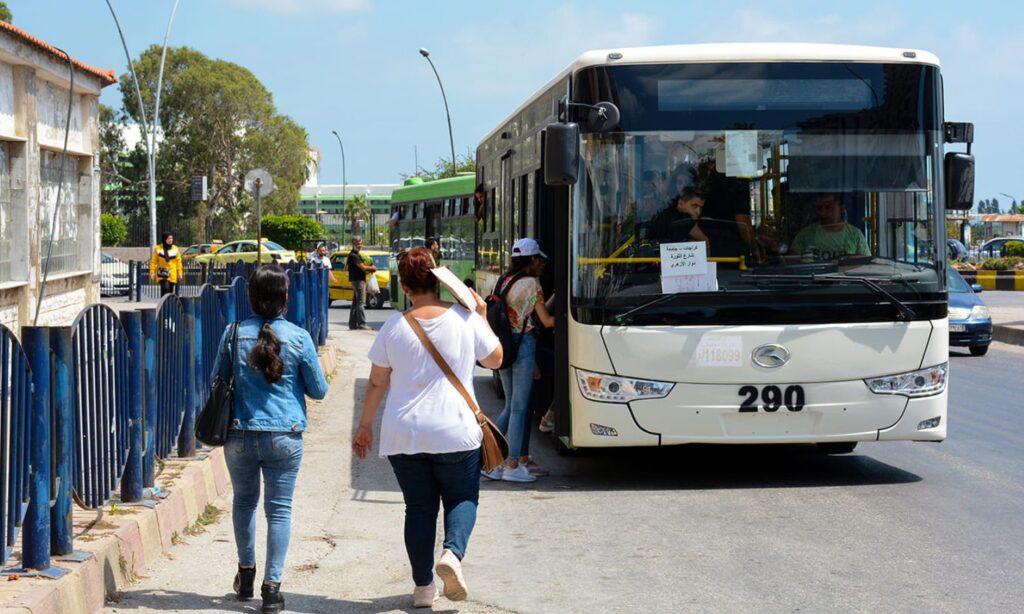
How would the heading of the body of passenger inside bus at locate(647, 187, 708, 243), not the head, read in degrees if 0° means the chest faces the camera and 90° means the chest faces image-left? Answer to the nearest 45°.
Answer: approximately 315°

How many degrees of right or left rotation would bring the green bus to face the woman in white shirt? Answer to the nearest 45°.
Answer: approximately 45° to its right

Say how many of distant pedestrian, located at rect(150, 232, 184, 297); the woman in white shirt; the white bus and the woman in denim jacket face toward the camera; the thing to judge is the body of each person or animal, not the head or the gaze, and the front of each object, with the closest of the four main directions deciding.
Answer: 2

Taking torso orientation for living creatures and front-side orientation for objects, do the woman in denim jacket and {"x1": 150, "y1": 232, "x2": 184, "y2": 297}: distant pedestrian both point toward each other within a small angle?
yes

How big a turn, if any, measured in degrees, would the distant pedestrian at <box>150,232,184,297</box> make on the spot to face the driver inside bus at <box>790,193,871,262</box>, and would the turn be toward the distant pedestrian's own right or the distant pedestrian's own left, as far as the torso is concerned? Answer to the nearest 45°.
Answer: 0° — they already face them

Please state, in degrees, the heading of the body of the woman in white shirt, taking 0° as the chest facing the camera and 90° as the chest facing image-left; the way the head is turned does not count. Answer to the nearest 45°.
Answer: approximately 180°

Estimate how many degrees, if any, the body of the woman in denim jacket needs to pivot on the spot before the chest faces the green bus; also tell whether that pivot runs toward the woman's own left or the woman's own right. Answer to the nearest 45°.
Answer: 0° — they already face it

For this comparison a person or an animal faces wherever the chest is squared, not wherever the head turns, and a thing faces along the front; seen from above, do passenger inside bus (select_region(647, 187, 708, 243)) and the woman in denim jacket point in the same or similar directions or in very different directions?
very different directions

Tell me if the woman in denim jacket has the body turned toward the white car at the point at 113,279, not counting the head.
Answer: yes

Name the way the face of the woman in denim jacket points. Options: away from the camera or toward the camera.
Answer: away from the camera

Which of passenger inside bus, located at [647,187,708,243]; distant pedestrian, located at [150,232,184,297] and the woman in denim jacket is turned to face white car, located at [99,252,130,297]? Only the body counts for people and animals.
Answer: the woman in denim jacket

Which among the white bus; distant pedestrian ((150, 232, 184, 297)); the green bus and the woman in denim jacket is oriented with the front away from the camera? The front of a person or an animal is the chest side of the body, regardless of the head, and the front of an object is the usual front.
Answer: the woman in denim jacket

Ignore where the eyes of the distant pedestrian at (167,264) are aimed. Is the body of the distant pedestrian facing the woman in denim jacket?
yes

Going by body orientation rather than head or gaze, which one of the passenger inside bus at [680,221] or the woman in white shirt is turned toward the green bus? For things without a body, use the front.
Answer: the woman in white shirt

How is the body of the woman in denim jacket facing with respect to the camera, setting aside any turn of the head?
away from the camera
